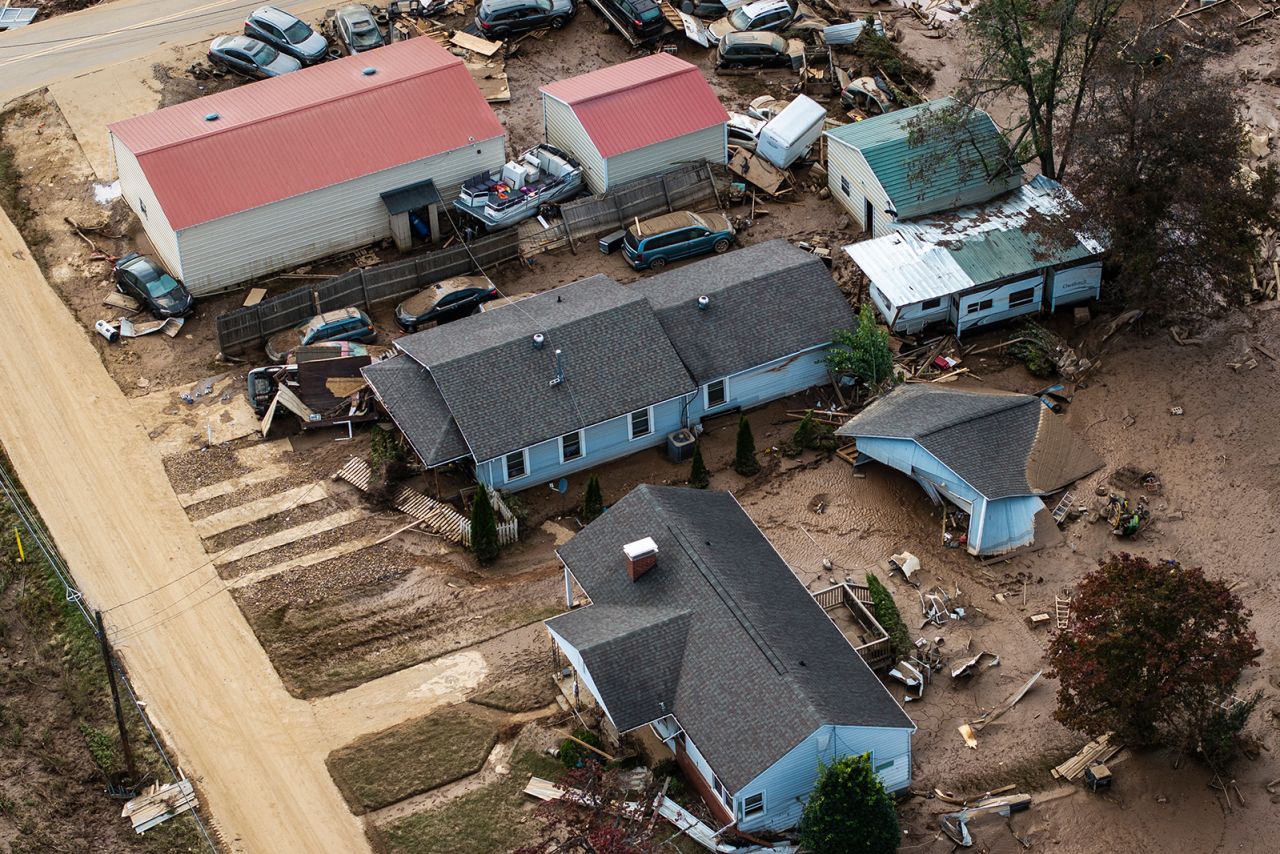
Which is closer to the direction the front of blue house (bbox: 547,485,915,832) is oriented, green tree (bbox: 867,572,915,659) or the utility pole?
the utility pole

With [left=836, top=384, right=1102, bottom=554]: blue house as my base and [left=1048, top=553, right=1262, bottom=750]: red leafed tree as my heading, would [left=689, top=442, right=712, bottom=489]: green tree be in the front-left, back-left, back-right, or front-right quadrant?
back-right

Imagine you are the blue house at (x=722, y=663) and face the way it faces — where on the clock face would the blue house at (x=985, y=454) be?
the blue house at (x=985, y=454) is roughly at 6 o'clock from the blue house at (x=722, y=663).

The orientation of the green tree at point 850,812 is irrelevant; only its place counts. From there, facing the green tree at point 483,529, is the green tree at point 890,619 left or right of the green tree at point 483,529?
right

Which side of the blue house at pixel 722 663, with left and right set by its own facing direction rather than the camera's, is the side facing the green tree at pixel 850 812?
left

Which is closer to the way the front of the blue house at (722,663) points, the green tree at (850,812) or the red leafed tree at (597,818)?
the red leafed tree

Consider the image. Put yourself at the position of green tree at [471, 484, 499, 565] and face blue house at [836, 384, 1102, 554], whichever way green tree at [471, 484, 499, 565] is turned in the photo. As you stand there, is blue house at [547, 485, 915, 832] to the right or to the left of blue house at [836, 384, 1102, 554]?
right

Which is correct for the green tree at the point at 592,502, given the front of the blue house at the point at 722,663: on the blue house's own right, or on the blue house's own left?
on the blue house's own right

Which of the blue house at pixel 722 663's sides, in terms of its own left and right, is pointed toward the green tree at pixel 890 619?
back

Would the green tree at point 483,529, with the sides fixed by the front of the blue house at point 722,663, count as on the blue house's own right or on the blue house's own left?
on the blue house's own right
